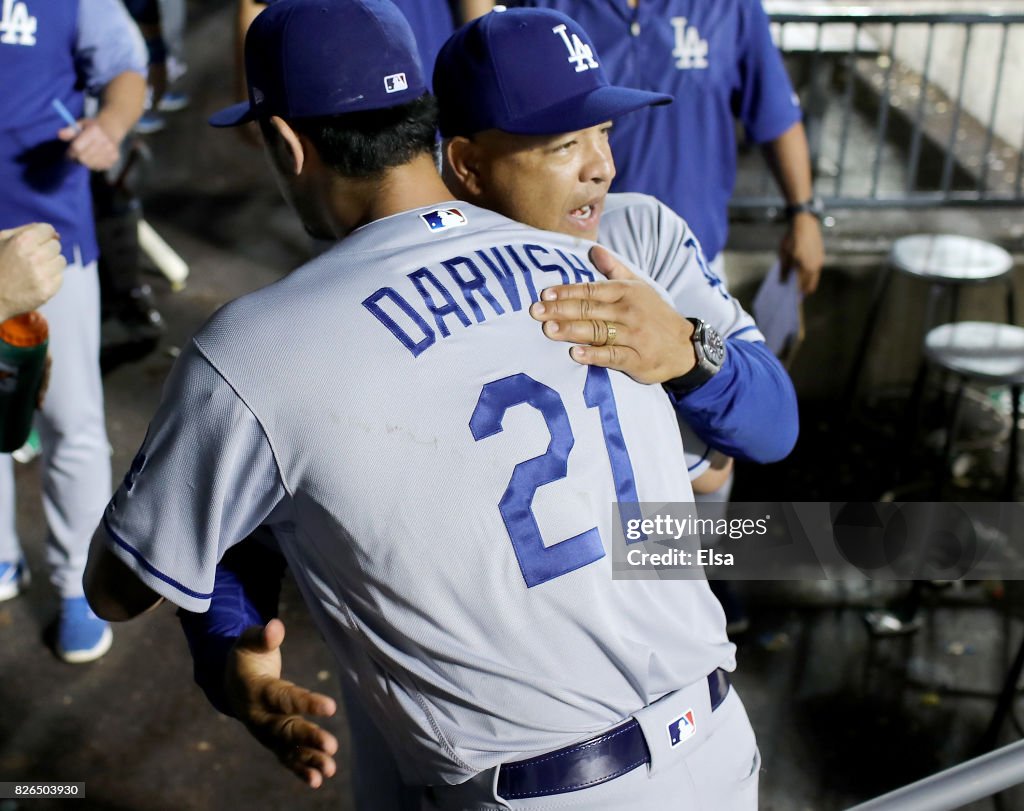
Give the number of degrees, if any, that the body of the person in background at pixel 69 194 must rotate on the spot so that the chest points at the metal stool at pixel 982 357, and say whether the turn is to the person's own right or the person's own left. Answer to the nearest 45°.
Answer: approximately 45° to the person's own left

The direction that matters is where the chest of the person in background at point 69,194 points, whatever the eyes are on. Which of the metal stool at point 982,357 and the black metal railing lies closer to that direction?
the metal stool

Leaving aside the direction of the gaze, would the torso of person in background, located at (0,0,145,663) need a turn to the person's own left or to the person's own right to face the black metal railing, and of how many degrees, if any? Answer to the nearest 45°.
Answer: approximately 90° to the person's own left

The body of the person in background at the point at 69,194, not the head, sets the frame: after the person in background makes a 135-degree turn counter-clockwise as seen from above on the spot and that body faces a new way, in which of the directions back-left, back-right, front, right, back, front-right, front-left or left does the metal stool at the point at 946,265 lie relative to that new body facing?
front-right

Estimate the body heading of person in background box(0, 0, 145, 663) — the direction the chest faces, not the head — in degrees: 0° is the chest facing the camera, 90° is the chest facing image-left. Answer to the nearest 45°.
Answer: approximately 0°
